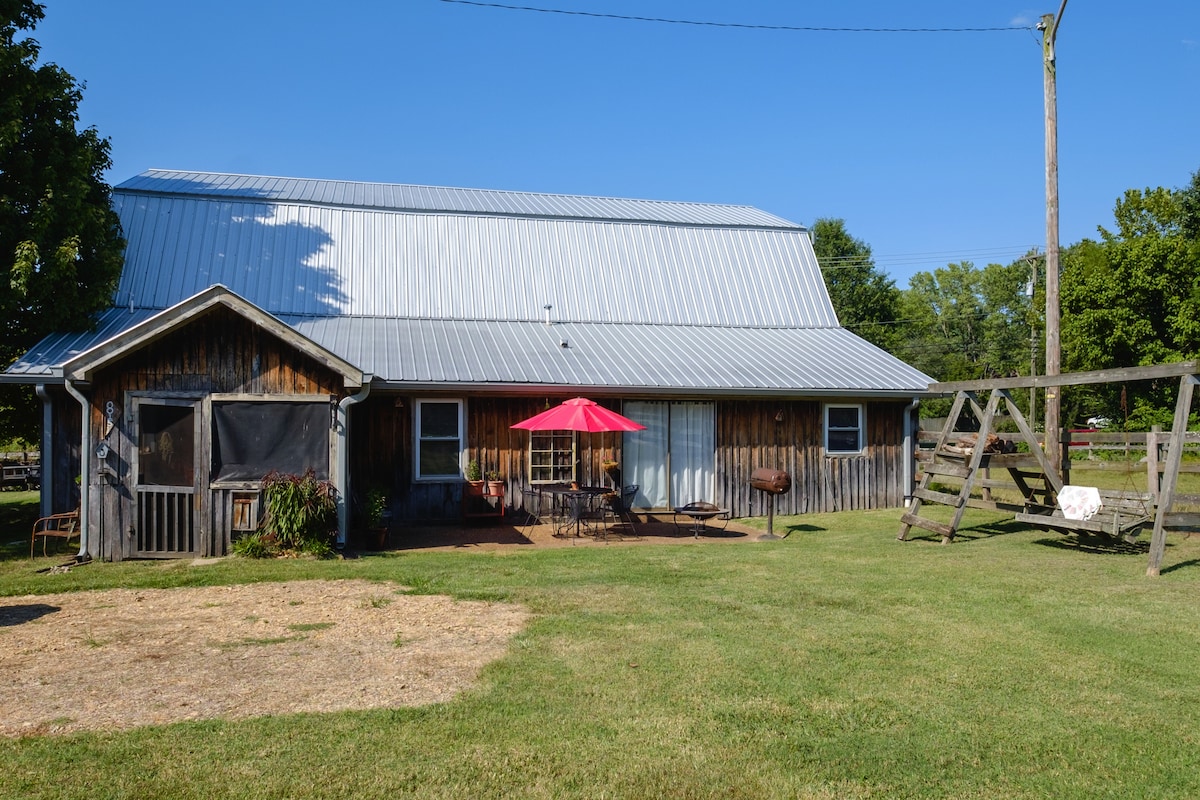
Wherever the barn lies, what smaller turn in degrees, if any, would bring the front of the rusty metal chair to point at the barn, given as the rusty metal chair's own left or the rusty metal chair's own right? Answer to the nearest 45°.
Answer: approximately 180°

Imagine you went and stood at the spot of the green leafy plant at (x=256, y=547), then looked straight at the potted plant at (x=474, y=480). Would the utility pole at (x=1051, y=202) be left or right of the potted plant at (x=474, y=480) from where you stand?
right

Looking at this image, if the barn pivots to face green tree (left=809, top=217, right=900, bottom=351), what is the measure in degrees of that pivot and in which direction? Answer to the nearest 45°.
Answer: approximately 135° to its left

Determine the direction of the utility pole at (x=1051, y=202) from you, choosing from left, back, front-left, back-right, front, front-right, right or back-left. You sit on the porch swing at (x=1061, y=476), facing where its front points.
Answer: back-right

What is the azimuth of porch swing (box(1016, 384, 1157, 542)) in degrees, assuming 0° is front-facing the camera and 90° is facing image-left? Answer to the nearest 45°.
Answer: approximately 45°

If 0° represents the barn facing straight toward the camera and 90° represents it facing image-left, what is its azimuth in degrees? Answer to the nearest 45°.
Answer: approximately 0°

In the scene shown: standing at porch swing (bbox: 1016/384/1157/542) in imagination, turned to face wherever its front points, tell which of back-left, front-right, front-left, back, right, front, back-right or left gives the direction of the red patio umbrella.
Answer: front-right
